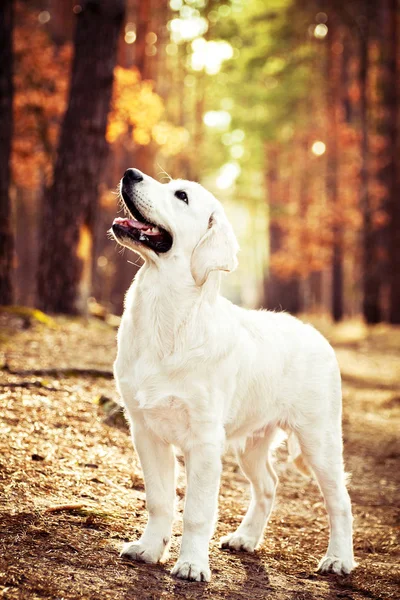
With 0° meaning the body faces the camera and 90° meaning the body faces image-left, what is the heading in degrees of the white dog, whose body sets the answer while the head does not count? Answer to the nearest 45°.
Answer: approximately 45°

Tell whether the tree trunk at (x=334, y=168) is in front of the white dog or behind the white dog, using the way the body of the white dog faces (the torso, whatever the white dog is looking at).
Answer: behind

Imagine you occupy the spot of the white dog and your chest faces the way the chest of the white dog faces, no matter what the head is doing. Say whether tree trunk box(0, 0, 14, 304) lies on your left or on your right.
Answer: on your right

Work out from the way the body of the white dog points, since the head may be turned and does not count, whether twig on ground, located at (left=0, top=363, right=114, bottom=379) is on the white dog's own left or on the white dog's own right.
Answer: on the white dog's own right

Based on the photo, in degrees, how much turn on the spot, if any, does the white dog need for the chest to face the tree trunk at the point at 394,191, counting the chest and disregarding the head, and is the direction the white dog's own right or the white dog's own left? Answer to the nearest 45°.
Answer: approximately 135° to the white dog's own right
